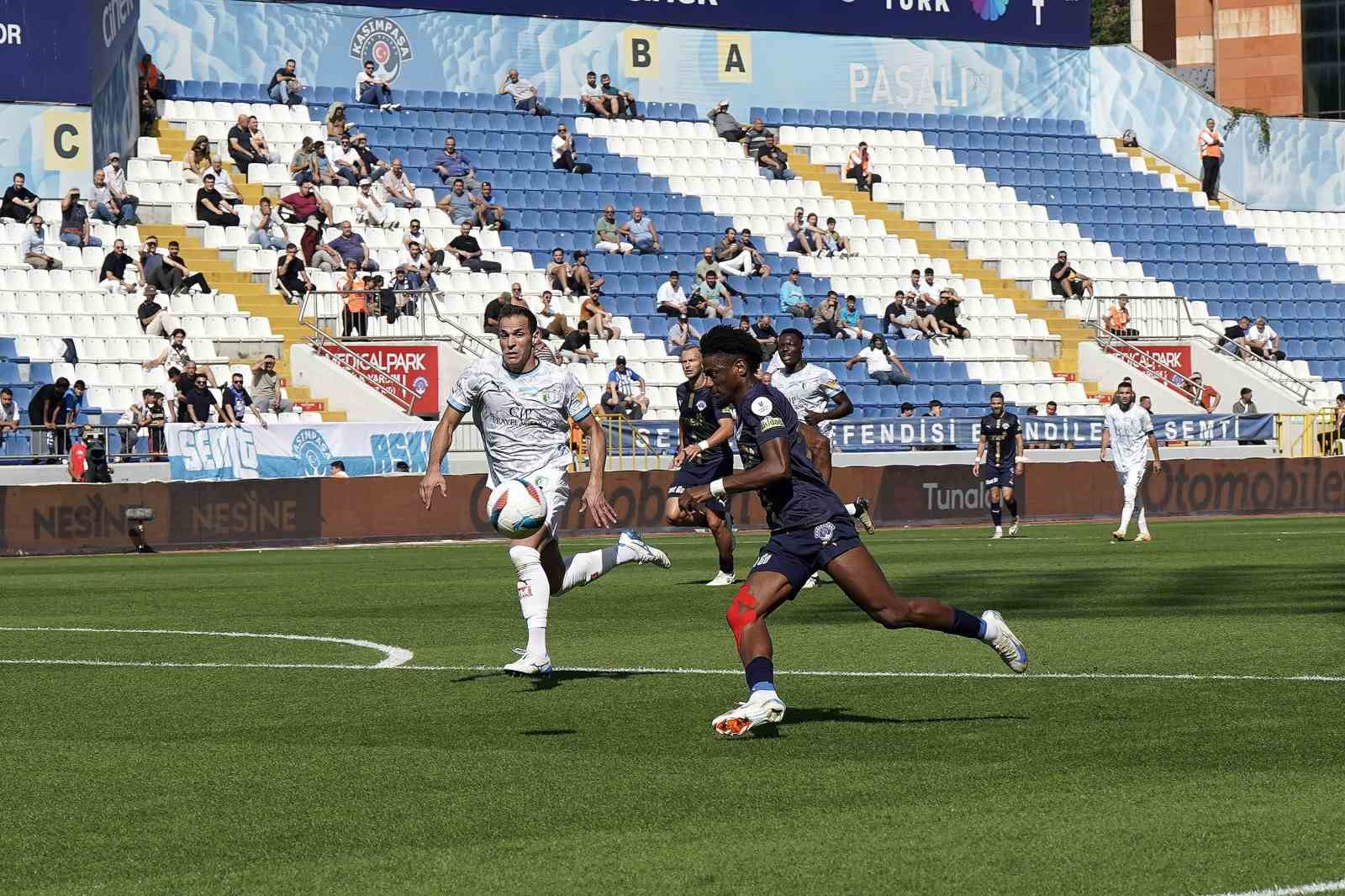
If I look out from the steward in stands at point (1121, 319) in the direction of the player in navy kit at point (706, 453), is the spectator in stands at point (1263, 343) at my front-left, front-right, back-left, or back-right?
back-left

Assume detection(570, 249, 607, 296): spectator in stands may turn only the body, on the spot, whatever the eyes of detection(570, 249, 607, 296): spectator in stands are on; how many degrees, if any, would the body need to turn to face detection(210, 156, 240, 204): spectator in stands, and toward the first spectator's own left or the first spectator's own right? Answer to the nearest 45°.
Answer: approximately 135° to the first spectator's own right

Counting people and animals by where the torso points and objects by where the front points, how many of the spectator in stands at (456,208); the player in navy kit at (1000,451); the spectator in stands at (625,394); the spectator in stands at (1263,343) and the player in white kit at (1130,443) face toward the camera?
5

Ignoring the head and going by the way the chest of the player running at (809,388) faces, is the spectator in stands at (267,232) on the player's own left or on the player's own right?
on the player's own right

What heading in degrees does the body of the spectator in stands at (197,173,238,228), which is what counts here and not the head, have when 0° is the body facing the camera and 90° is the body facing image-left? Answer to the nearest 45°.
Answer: approximately 315°

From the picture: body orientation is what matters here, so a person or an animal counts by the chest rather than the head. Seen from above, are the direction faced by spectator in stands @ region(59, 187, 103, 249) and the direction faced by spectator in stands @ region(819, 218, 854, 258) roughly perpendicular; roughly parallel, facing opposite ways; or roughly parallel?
roughly parallel

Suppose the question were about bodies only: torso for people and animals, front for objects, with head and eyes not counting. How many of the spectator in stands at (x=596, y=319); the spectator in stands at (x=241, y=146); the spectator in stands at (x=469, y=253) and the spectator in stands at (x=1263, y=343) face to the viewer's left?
0

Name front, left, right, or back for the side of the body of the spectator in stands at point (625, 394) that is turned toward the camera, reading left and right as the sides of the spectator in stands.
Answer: front

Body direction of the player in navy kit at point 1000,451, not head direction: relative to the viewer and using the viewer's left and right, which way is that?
facing the viewer

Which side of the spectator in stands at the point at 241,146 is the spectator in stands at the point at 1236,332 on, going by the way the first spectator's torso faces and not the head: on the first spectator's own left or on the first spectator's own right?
on the first spectator's own left

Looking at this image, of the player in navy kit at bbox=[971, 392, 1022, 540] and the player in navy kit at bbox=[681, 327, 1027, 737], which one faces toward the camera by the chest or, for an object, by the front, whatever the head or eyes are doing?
the player in navy kit at bbox=[971, 392, 1022, 540]
